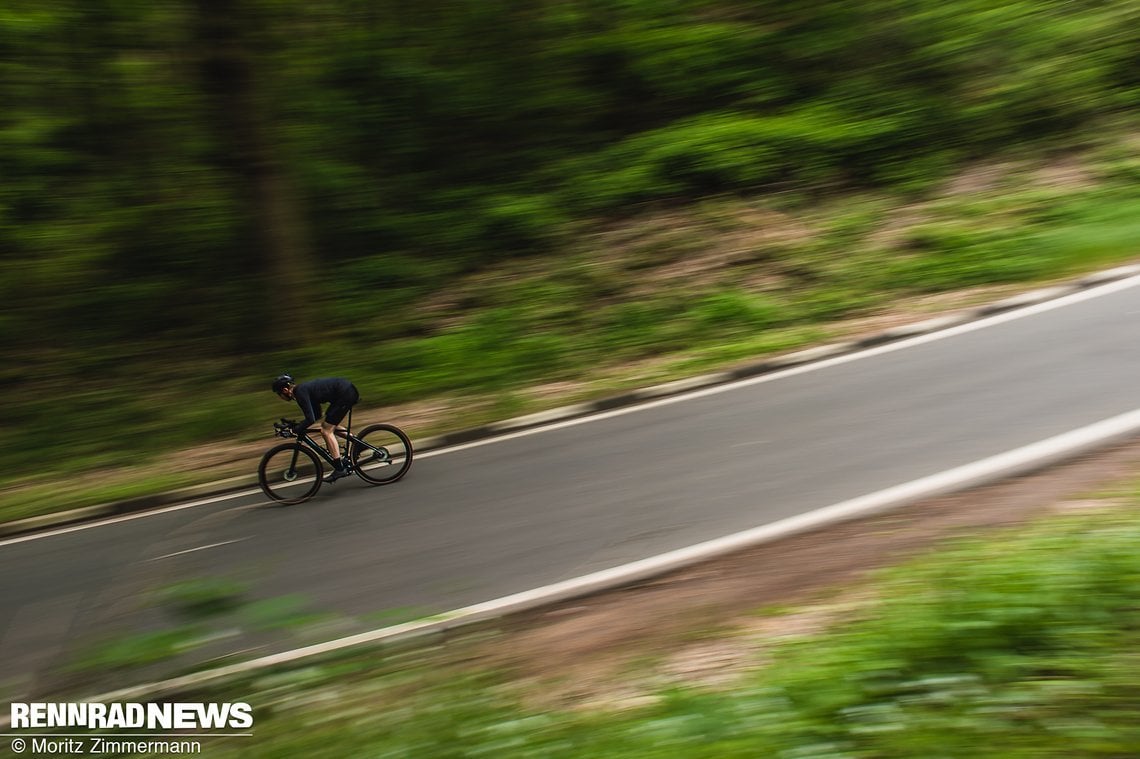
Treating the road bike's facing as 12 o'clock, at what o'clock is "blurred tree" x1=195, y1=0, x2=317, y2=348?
The blurred tree is roughly at 3 o'clock from the road bike.

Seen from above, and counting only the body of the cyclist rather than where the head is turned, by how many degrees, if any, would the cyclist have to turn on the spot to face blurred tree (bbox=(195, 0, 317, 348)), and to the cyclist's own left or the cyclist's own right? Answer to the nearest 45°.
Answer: approximately 90° to the cyclist's own right

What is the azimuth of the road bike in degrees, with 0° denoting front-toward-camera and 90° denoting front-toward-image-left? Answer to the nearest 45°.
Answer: approximately 90°

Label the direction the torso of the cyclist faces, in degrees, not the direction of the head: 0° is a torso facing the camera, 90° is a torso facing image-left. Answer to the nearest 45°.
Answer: approximately 90°
